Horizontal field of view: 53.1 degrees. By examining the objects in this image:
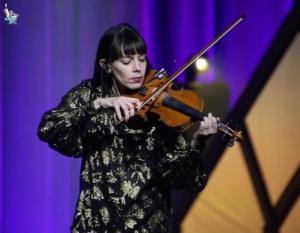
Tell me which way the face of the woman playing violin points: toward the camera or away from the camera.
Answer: toward the camera

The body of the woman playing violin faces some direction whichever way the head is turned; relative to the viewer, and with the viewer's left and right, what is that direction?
facing the viewer and to the right of the viewer
